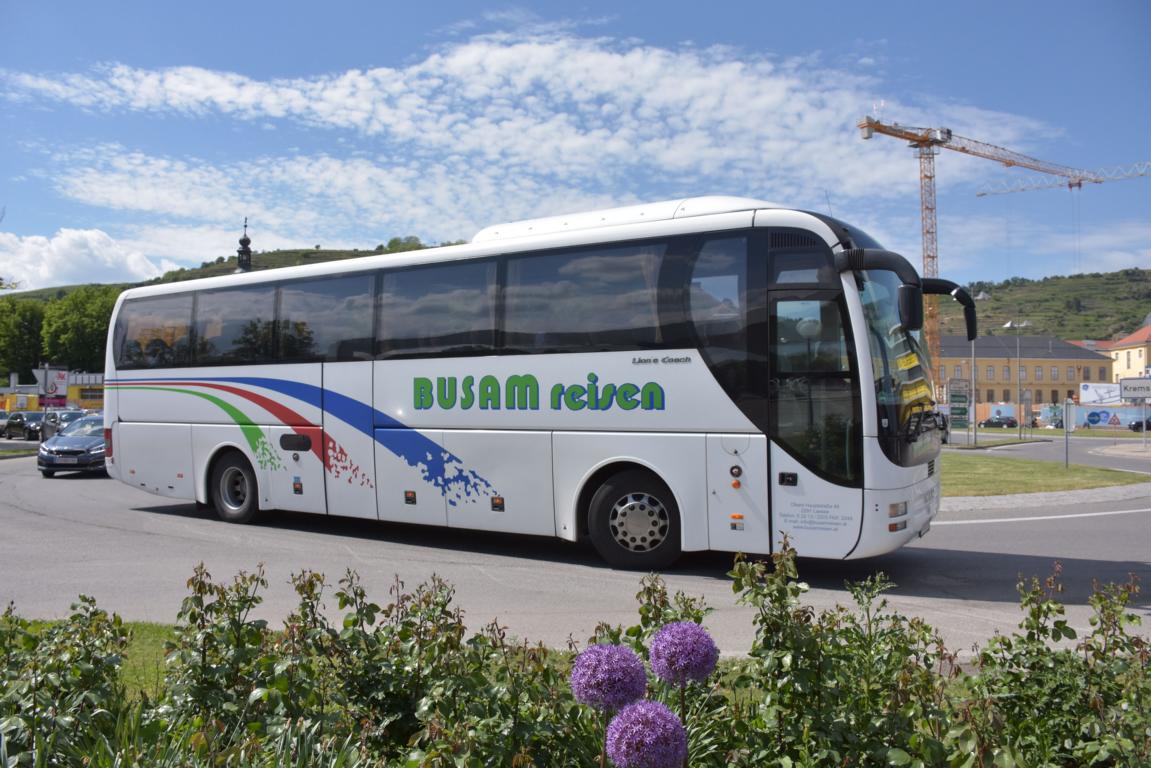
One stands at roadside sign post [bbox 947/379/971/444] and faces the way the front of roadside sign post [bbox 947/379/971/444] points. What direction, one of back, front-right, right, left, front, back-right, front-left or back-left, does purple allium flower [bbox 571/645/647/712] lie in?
front

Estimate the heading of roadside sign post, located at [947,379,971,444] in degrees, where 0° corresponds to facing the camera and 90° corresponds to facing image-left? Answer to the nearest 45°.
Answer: approximately 0°

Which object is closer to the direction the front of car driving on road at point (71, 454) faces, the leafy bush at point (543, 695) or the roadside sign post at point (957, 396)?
the leafy bush

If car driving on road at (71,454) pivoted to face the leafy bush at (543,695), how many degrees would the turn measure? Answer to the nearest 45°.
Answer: approximately 45° to its left

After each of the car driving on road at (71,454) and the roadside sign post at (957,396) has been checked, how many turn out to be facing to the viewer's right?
0

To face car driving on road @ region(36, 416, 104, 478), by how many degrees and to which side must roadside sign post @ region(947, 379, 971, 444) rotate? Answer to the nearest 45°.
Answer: approximately 45° to its right

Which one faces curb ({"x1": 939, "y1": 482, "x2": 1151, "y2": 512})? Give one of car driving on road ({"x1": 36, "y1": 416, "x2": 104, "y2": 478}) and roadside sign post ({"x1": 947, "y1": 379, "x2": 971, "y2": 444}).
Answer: the roadside sign post

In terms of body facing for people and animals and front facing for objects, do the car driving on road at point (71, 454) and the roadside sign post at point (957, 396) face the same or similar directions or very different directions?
same or similar directions

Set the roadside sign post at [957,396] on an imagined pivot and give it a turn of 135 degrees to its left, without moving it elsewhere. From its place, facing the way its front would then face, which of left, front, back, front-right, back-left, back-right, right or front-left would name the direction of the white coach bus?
back-right

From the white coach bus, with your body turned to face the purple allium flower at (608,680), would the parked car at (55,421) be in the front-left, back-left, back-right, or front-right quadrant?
back-right

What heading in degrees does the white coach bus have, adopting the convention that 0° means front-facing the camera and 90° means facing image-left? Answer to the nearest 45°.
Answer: approximately 315°

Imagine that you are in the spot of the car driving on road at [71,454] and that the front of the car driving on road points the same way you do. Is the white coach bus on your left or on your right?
on your left

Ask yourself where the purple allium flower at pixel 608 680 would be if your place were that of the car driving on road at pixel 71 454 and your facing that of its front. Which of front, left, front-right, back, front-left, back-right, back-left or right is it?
front-left

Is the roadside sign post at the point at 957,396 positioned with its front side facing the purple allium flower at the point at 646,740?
yes

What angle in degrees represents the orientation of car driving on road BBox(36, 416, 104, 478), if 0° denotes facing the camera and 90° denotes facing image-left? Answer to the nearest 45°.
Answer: approximately 45°

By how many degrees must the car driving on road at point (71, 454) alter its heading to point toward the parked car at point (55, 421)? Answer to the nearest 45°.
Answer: approximately 135° to its right

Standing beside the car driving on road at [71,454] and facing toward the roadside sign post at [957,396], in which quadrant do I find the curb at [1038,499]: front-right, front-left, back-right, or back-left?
front-right

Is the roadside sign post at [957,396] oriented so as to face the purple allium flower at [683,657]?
yes
